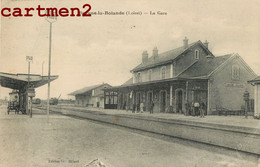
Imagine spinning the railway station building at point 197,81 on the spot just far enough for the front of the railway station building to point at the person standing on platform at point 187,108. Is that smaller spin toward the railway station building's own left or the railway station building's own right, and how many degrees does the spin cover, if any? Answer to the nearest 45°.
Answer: approximately 45° to the railway station building's own left

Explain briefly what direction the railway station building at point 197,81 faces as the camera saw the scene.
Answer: facing the viewer and to the left of the viewer
